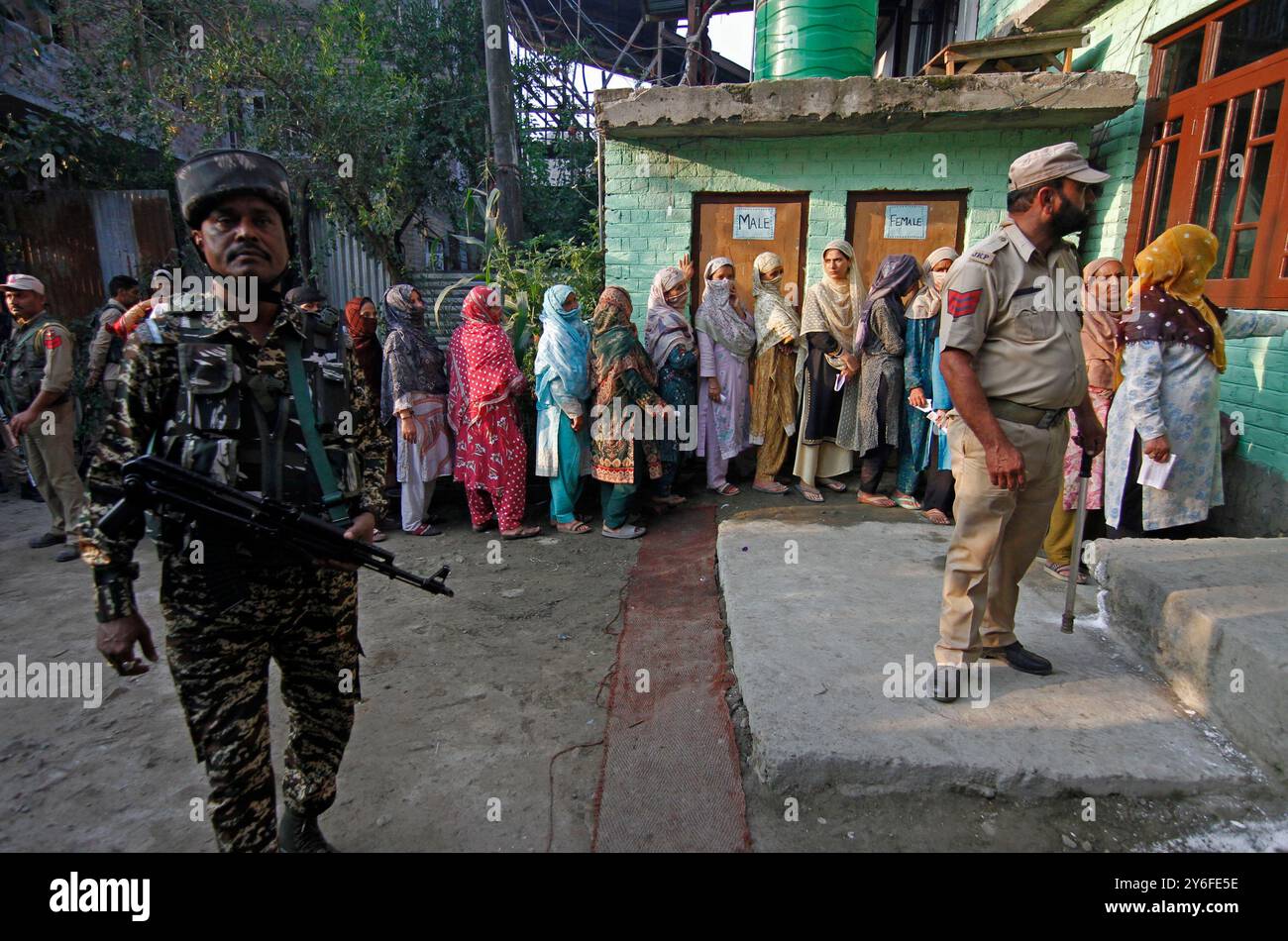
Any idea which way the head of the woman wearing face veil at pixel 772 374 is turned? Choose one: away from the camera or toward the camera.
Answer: toward the camera

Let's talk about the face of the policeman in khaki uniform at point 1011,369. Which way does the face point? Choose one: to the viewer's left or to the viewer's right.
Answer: to the viewer's right

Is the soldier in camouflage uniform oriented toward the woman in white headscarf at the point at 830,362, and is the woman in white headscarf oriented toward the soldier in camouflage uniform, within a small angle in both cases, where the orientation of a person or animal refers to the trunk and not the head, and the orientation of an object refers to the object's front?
no

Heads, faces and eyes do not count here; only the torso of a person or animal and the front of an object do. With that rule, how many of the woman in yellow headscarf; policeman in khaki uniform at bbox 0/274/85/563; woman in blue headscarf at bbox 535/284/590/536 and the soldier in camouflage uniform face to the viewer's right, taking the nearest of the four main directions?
2

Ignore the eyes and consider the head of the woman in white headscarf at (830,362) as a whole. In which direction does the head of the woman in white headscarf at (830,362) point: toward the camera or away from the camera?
toward the camera

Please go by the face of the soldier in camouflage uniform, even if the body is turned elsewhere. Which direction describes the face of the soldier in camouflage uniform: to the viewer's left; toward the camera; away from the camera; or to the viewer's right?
toward the camera

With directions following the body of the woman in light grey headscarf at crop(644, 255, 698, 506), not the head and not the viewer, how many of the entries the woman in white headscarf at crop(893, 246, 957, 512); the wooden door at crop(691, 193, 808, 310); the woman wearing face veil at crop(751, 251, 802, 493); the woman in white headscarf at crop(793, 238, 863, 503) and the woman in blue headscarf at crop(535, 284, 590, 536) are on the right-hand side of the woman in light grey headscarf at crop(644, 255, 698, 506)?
1

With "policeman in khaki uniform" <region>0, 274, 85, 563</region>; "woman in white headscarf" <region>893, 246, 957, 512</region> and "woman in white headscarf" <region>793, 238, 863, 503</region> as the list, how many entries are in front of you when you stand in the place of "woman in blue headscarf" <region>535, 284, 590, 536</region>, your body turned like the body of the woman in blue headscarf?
2

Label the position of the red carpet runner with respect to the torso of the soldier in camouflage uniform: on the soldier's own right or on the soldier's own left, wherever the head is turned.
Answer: on the soldier's own left

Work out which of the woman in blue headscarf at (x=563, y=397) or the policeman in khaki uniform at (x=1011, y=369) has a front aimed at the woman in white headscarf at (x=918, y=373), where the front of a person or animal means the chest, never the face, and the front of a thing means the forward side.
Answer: the woman in blue headscarf

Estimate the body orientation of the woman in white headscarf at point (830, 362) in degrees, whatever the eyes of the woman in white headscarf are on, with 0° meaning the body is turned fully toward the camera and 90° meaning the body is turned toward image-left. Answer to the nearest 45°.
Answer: approximately 315°

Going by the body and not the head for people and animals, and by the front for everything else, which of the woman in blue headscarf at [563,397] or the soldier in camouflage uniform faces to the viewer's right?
the woman in blue headscarf

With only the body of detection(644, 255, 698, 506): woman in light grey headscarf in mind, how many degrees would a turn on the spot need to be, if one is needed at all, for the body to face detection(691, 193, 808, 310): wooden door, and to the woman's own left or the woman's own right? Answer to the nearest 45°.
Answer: approximately 90° to the woman's own left

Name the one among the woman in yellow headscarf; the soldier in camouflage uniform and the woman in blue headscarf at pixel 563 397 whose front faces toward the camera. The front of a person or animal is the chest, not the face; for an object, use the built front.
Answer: the soldier in camouflage uniform

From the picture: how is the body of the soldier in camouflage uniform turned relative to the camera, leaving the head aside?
toward the camera

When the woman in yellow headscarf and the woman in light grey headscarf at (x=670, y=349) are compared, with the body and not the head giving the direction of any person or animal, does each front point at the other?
no
